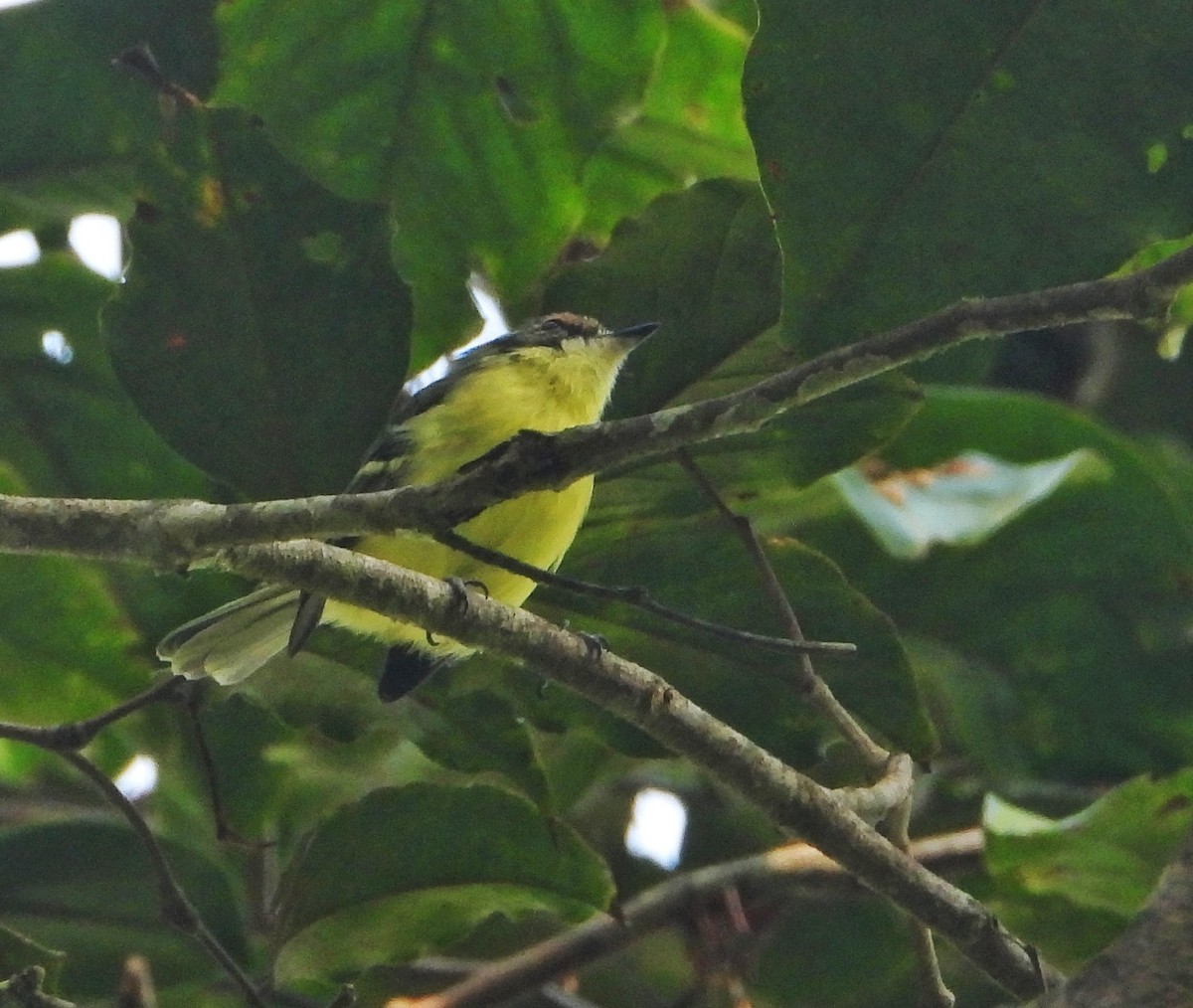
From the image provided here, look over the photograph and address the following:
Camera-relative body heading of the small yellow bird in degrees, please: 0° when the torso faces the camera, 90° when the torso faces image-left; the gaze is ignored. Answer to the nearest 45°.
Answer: approximately 270°

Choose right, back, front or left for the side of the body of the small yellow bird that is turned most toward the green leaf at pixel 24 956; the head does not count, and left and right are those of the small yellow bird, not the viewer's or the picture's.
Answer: back

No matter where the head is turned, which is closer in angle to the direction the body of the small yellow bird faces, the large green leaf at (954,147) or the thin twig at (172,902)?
the large green leaf

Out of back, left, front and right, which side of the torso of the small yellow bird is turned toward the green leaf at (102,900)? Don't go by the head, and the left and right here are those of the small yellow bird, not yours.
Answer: back
